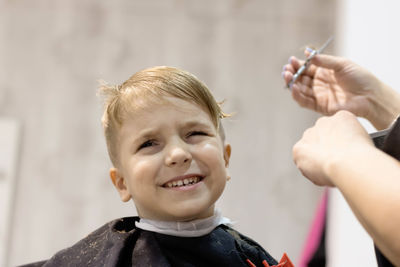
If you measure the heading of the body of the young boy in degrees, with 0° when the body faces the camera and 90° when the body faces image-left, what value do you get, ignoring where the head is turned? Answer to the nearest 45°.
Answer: approximately 0°
